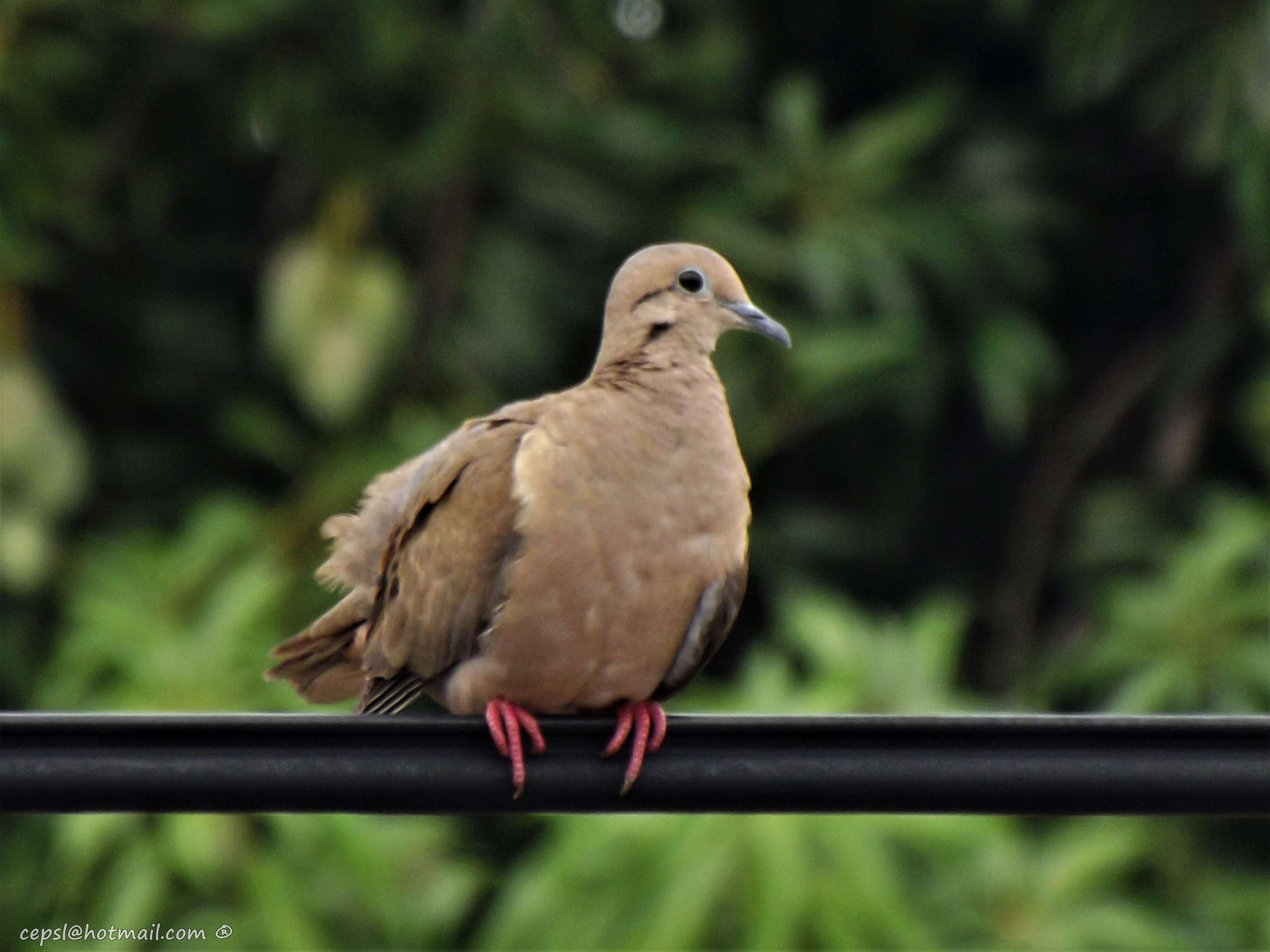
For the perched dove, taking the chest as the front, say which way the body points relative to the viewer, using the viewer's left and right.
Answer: facing the viewer and to the right of the viewer
